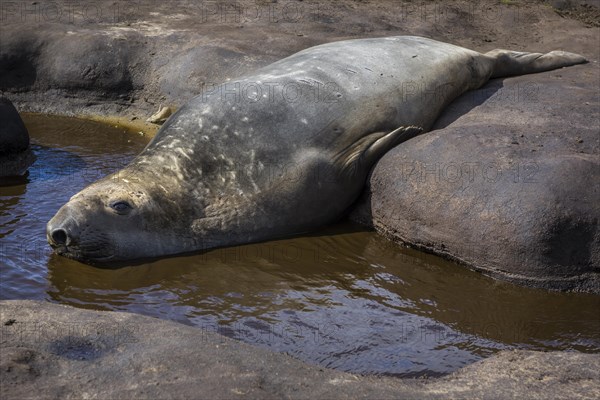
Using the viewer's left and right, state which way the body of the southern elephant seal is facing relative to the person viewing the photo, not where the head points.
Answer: facing the viewer and to the left of the viewer

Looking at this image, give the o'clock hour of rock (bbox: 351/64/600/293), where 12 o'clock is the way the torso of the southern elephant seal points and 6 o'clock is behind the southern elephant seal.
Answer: The rock is roughly at 8 o'clock from the southern elephant seal.

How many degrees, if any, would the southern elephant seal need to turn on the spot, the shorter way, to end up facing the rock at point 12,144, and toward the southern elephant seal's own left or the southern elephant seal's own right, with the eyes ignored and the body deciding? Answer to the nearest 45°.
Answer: approximately 90° to the southern elephant seal's own right
